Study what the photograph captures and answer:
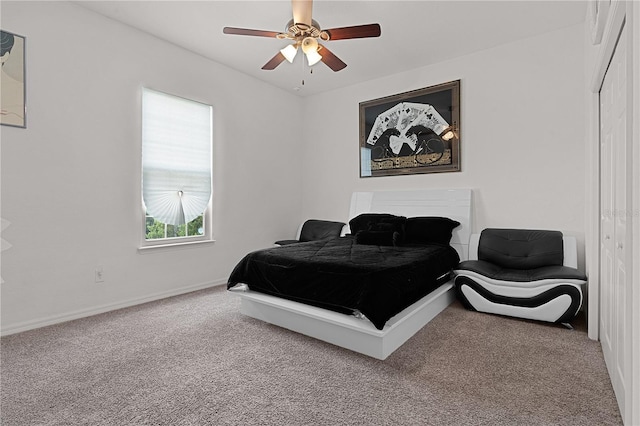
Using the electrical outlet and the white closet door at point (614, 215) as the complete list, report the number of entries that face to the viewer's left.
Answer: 1

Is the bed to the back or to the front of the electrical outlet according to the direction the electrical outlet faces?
to the front

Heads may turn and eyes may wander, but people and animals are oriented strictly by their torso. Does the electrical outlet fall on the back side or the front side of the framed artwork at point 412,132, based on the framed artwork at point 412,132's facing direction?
on the front side

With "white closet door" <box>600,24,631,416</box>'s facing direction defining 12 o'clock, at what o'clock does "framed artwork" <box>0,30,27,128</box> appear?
The framed artwork is roughly at 11 o'clock from the white closet door.

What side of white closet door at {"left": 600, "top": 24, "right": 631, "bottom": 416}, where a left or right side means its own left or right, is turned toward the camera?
left

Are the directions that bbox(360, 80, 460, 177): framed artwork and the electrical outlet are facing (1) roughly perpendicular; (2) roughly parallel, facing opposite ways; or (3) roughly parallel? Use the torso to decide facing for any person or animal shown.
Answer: roughly perpendicular

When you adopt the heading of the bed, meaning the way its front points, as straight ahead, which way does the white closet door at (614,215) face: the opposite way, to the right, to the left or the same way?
to the right

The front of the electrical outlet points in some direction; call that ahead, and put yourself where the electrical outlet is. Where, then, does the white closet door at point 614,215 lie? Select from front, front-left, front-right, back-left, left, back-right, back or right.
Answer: front-left

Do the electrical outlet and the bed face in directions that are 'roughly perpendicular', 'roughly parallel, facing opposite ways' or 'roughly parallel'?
roughly perpendicular

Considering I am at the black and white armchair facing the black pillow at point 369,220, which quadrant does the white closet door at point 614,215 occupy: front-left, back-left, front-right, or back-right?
back-left

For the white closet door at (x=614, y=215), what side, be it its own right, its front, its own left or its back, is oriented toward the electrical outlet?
front

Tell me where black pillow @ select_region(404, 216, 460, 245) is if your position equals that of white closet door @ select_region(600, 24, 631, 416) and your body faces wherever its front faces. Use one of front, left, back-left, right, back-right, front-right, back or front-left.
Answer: front-right

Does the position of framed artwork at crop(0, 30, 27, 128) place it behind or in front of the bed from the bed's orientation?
in front

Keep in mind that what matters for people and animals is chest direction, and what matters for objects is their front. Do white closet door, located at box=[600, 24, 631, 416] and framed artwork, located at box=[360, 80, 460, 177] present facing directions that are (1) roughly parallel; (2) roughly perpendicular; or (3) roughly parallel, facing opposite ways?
roughly perpendicular

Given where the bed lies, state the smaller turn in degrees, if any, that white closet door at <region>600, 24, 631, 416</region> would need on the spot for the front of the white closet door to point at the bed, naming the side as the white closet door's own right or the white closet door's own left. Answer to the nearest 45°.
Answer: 0° — it already faces it
